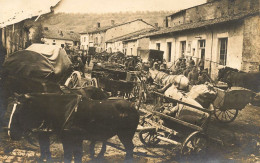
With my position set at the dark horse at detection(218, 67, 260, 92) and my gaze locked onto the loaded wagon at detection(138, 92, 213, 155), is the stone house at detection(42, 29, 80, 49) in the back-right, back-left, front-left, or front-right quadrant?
back-right

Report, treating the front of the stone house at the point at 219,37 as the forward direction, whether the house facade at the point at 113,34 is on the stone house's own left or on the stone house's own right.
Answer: on the stone house's own right

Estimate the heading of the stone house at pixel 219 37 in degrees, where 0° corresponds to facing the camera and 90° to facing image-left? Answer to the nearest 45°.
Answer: approximately 45°

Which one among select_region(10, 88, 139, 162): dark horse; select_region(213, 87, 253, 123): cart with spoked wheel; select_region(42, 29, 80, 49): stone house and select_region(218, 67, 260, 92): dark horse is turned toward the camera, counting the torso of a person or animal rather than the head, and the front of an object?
the stone house

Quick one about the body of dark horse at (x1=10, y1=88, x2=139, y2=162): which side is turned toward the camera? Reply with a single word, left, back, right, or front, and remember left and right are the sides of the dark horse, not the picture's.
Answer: left

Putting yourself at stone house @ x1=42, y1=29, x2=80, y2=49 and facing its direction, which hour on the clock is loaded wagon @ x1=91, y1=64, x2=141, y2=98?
The loaded wagon is roughly at 12 o'clock from the stone house.

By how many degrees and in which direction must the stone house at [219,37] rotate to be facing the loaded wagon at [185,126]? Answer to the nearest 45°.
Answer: approximately 45° to its left
